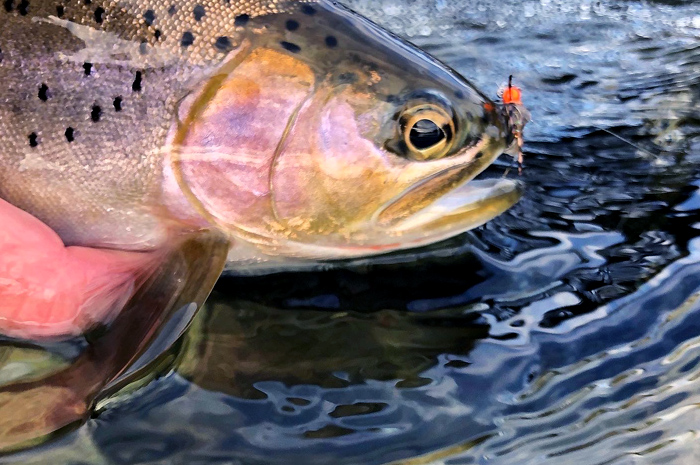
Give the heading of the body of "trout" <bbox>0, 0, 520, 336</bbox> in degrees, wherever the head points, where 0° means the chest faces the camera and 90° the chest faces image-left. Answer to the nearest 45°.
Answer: approximately 270°
